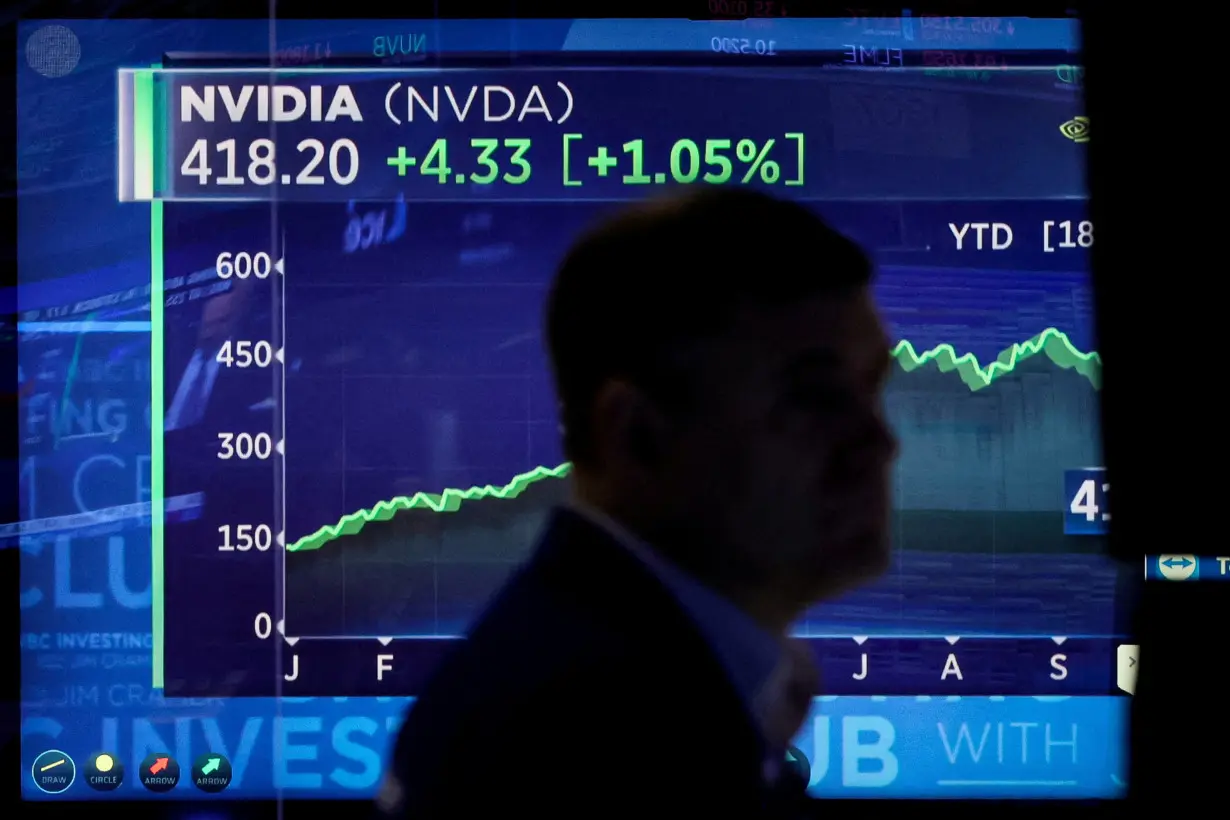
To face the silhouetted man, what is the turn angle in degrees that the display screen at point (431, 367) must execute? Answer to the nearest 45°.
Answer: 0° — it already faces them

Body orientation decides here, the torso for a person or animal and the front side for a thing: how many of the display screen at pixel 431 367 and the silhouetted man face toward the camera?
1

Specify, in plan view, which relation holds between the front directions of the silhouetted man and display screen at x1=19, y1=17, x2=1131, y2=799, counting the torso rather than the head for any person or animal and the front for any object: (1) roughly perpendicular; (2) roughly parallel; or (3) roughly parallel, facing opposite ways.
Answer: roughly perpendicular

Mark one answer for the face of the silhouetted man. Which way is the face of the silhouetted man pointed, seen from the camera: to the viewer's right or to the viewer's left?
to the viewer's right

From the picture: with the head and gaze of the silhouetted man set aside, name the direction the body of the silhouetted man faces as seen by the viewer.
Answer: to the viewer's right

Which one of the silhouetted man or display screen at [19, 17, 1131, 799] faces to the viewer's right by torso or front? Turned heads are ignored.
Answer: the silhouetted man

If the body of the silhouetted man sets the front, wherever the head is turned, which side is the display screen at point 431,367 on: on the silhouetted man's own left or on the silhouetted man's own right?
on the silhouetted man's own left

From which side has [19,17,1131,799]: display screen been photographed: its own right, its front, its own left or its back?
front
